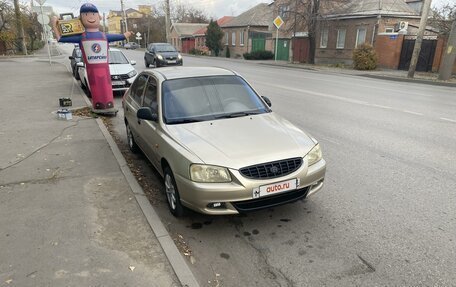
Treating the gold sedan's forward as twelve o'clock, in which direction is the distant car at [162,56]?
The distant car is roughly at 7 o'clock from the gold sedan.

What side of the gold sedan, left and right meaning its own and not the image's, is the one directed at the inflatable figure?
back

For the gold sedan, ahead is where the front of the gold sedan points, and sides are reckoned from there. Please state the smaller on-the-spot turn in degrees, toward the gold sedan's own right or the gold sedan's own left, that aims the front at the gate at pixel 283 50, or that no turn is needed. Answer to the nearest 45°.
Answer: approximately 135° to the gold sedan's own left

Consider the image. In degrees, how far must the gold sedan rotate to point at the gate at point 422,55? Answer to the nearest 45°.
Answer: approximately 90° to its left

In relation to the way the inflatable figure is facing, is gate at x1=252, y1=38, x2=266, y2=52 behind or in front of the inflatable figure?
behind

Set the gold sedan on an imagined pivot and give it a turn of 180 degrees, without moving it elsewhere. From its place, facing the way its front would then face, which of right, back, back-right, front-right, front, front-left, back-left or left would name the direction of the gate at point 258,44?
front-right

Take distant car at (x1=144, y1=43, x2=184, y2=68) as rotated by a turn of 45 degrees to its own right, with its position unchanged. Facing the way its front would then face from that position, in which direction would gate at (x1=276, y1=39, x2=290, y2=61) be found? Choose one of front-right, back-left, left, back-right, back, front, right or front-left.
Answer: back-left

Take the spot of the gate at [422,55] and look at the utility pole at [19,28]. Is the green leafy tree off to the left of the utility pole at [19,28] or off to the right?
right

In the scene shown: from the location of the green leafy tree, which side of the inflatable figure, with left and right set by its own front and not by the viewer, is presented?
back

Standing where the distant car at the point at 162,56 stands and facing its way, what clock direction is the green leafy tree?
The green leafy tree is roughly at 8 o'clock from the distant car.

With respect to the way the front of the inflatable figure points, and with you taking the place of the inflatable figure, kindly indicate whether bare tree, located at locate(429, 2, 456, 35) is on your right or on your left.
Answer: on your left

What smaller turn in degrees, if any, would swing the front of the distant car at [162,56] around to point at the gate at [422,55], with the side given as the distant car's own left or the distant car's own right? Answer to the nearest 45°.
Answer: approximately 45° to the distant car's own left

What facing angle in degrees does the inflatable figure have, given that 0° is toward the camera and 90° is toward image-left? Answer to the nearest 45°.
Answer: approximately 0°

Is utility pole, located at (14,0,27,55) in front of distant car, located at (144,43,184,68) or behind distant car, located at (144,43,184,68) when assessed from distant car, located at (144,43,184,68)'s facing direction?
behind
